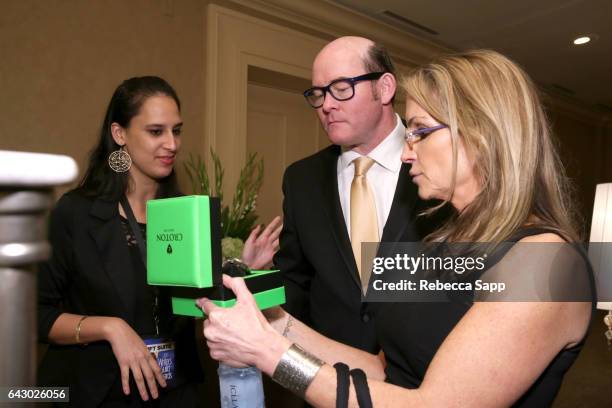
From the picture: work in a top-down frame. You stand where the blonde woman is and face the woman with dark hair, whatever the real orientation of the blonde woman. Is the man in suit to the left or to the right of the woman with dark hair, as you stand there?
right

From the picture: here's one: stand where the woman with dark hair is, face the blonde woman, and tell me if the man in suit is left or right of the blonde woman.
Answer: left

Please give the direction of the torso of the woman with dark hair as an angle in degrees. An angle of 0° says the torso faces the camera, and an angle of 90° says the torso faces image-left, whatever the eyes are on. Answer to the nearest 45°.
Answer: approximately 315°

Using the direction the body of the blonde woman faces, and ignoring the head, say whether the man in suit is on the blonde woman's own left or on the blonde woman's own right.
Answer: on the blonde woman's own right

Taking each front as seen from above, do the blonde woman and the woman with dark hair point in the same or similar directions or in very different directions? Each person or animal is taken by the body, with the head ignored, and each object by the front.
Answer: very different directions

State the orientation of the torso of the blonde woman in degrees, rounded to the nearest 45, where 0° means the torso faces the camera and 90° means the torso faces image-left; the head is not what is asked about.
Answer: approximately 90°

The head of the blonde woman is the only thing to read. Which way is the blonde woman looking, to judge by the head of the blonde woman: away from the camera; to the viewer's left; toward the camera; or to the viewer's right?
to the viewer's left

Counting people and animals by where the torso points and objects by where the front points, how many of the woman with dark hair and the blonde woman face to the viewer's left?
1

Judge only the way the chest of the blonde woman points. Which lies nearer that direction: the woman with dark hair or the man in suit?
the woman with dark hair

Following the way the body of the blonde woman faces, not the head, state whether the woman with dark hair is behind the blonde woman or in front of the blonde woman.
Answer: in front
